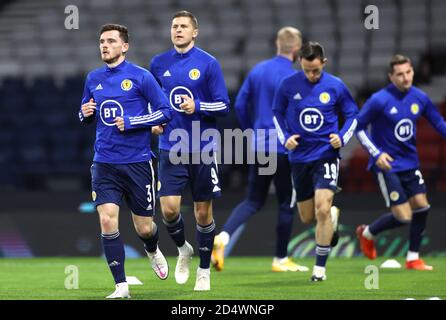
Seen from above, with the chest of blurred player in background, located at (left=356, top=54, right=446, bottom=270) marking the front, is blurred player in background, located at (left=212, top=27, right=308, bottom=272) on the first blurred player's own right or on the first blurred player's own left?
on the first blurred player's own right

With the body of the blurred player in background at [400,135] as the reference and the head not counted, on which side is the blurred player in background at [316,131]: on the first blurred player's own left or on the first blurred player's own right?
on the first blurred player's own right

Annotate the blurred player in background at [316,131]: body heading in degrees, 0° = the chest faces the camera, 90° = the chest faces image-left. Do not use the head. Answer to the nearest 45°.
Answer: approximately 0°

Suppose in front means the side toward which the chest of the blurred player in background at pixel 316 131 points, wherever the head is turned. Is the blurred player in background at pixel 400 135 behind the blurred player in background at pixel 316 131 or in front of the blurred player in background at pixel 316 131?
behind

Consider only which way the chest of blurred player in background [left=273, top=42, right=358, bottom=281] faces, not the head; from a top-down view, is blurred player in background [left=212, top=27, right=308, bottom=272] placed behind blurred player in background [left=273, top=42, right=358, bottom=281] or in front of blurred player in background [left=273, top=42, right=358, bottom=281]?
behind
